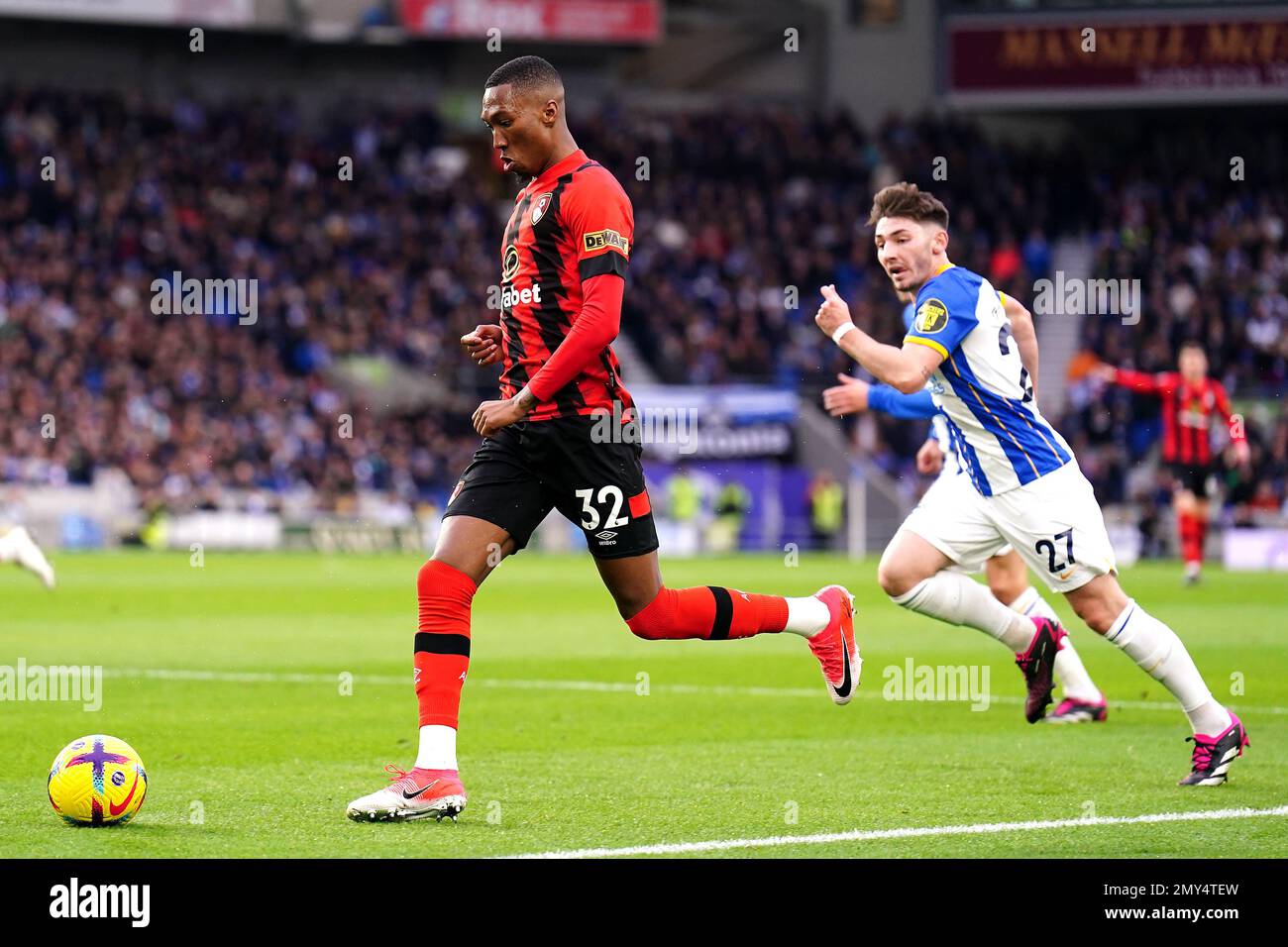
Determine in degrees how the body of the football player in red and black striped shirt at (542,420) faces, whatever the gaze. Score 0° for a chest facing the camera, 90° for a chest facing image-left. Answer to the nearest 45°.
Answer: approximately 45°

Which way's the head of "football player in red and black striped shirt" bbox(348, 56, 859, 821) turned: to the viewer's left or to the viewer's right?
to the viewer's left

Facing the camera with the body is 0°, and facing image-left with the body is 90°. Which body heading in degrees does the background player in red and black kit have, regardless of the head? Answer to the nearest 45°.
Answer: approximately 0°
